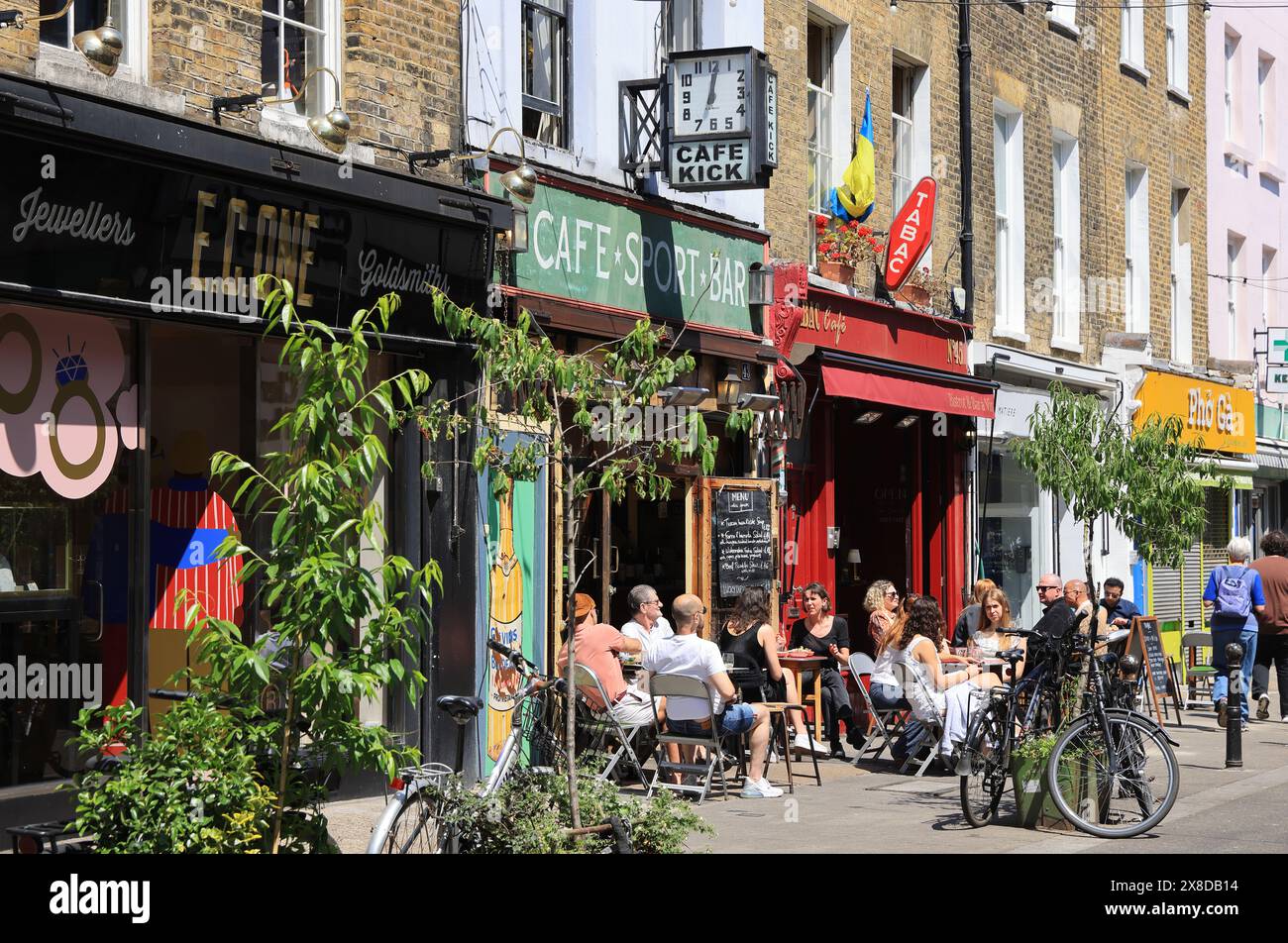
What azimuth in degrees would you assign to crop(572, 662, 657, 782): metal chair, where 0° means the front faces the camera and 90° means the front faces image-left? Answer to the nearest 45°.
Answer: approximately 225°

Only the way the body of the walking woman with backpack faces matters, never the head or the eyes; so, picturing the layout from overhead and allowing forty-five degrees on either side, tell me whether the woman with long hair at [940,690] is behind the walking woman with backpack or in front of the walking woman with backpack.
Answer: behind

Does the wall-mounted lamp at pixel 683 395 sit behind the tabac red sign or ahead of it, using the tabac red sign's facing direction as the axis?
ahead

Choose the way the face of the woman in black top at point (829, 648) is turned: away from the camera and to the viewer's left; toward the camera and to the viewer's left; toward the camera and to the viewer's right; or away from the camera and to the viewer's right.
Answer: toward the camera and to the viewer's left

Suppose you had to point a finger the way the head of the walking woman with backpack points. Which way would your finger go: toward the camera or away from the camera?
away from the camera

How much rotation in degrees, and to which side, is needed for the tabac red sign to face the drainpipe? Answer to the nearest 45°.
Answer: approximately 135° to its right

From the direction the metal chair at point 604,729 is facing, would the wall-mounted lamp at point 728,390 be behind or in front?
in front

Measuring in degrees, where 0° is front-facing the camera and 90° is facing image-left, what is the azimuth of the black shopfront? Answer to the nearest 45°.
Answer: approximately 315°

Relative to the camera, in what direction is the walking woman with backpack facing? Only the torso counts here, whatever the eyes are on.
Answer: away from the camera

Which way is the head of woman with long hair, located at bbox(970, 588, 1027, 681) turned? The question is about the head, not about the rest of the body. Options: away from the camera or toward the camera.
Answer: toward the camera

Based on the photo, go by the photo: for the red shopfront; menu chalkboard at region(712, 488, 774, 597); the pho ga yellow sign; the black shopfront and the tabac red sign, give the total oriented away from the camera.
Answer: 0

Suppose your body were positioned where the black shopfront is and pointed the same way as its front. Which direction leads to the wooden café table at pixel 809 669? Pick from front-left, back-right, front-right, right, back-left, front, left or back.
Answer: left
